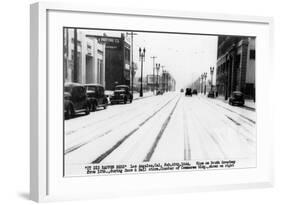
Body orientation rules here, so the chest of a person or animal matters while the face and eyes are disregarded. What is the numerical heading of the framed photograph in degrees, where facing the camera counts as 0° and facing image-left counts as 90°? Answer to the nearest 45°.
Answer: approximately 315°
